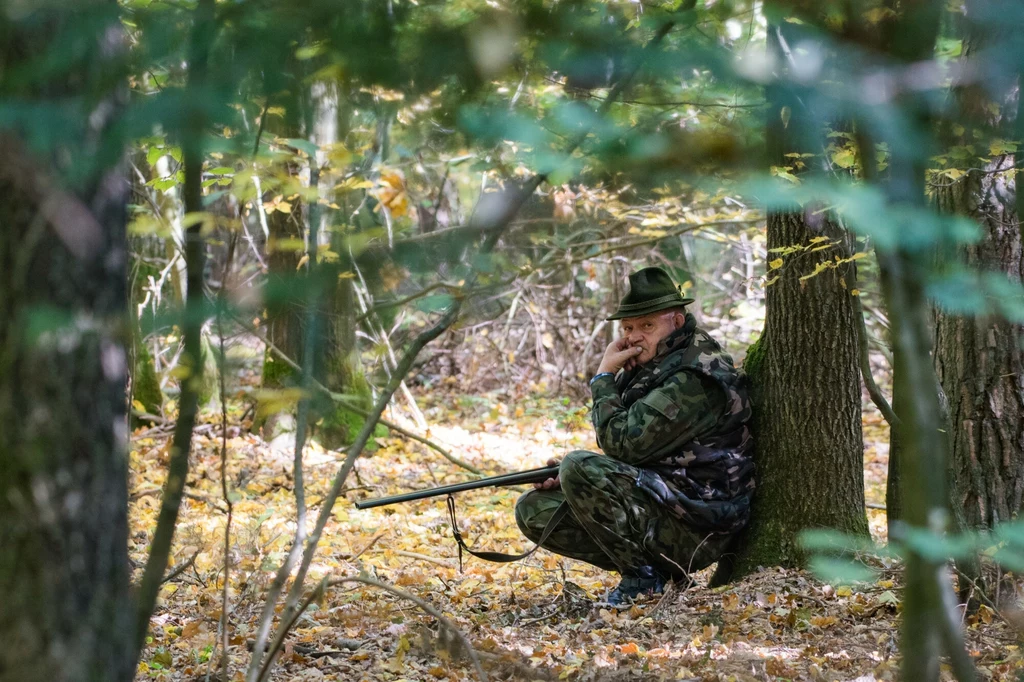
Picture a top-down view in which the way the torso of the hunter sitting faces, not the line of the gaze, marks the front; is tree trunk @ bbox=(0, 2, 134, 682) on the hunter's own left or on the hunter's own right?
on the hunter's own left

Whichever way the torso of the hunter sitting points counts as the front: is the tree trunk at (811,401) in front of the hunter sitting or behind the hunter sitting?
behind

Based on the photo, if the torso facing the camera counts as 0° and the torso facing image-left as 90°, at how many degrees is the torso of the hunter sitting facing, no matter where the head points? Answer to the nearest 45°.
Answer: approximately 90°

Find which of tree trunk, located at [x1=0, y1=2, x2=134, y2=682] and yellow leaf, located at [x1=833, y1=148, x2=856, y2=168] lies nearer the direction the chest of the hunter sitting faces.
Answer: the tree trunk
